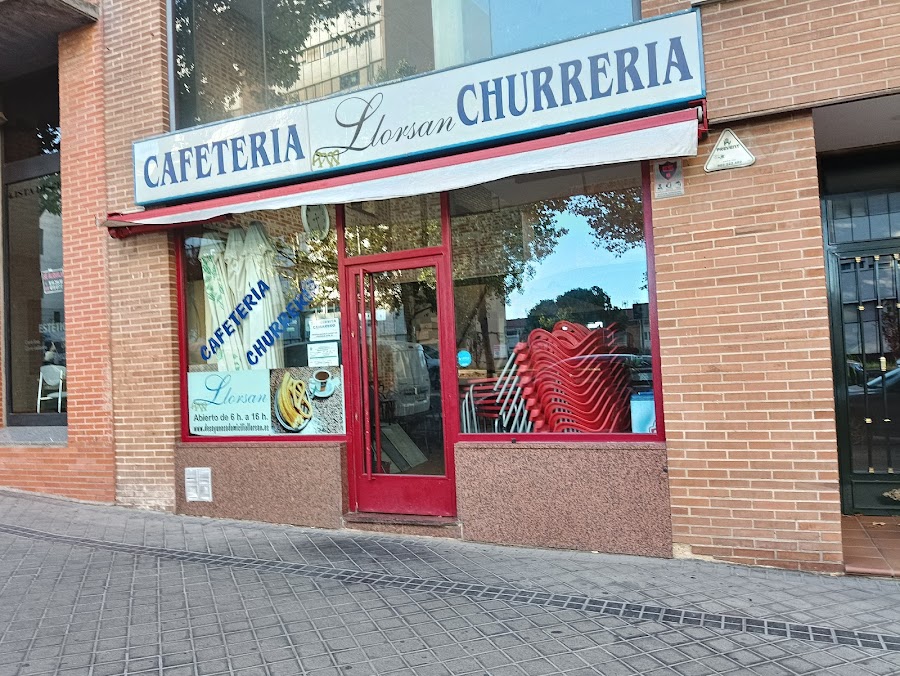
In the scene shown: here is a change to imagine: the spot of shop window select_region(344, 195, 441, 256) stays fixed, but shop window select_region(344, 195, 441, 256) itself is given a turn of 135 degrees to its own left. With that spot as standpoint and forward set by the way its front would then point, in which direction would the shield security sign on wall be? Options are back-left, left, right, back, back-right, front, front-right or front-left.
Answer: right

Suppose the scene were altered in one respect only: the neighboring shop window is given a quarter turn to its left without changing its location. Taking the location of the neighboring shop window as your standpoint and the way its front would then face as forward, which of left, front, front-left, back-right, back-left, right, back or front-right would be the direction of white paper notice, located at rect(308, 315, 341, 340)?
front

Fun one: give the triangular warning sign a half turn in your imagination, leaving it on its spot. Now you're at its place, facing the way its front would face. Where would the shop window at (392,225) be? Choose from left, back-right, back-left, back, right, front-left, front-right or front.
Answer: left

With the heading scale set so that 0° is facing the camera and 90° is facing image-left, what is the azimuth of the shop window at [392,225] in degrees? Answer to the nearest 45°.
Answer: approximately 0°

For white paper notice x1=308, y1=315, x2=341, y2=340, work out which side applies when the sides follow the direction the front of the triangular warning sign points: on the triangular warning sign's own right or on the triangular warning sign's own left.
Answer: on the triangular warning sign's own right

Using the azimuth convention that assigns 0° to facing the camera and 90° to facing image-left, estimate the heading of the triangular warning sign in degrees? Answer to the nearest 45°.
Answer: approximately 0°

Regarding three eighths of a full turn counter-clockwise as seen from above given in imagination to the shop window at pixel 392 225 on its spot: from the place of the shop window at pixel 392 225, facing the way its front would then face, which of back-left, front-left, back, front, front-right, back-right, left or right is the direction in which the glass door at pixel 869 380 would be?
front-right

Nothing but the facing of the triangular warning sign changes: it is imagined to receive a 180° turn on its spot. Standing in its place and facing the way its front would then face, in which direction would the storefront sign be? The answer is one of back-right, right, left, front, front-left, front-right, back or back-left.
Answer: left

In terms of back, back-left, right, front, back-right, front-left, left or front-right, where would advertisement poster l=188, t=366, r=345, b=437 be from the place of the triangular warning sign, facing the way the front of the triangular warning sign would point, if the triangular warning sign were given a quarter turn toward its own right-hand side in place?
front

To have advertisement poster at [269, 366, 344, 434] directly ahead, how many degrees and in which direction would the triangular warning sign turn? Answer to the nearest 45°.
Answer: approximately 90° to its right

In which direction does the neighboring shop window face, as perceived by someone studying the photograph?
facing the viewer and to the left of the viewer
